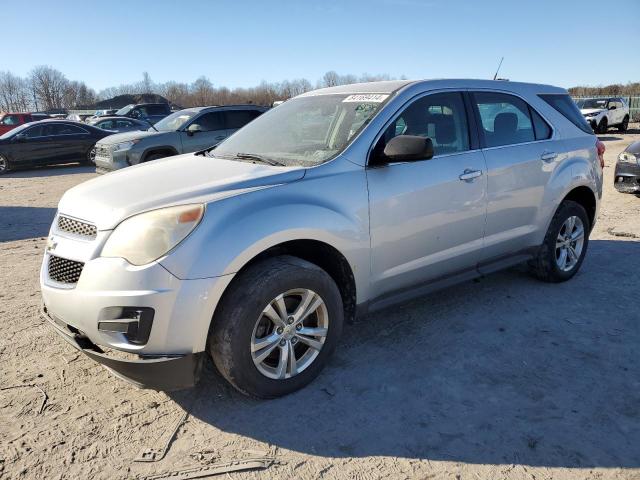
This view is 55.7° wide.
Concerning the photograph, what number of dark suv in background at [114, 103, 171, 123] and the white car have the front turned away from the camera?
0

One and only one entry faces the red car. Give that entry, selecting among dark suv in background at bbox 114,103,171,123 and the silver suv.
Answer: the dark suv in background

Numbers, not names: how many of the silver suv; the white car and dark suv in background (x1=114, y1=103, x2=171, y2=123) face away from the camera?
0

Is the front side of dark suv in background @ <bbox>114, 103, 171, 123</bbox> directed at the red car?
yes

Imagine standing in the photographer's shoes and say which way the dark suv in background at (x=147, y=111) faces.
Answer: facing the viewer and to the left of the viewer

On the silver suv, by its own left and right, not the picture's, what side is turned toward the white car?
back

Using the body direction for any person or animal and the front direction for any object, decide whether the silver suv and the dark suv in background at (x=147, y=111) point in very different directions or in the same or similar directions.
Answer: same or similar directions

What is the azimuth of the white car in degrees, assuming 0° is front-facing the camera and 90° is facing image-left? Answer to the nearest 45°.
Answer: approximately 45°

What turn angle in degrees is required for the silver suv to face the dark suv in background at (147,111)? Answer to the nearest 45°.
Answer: approximately 135° to its right

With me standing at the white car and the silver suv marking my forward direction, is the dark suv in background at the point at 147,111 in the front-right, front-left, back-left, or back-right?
front-right

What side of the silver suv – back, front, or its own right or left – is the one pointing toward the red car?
right

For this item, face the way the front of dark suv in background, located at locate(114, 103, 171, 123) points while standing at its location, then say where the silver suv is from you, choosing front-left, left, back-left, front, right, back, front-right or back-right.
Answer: front-left

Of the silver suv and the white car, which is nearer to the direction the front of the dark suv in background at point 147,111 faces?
the silver suv
